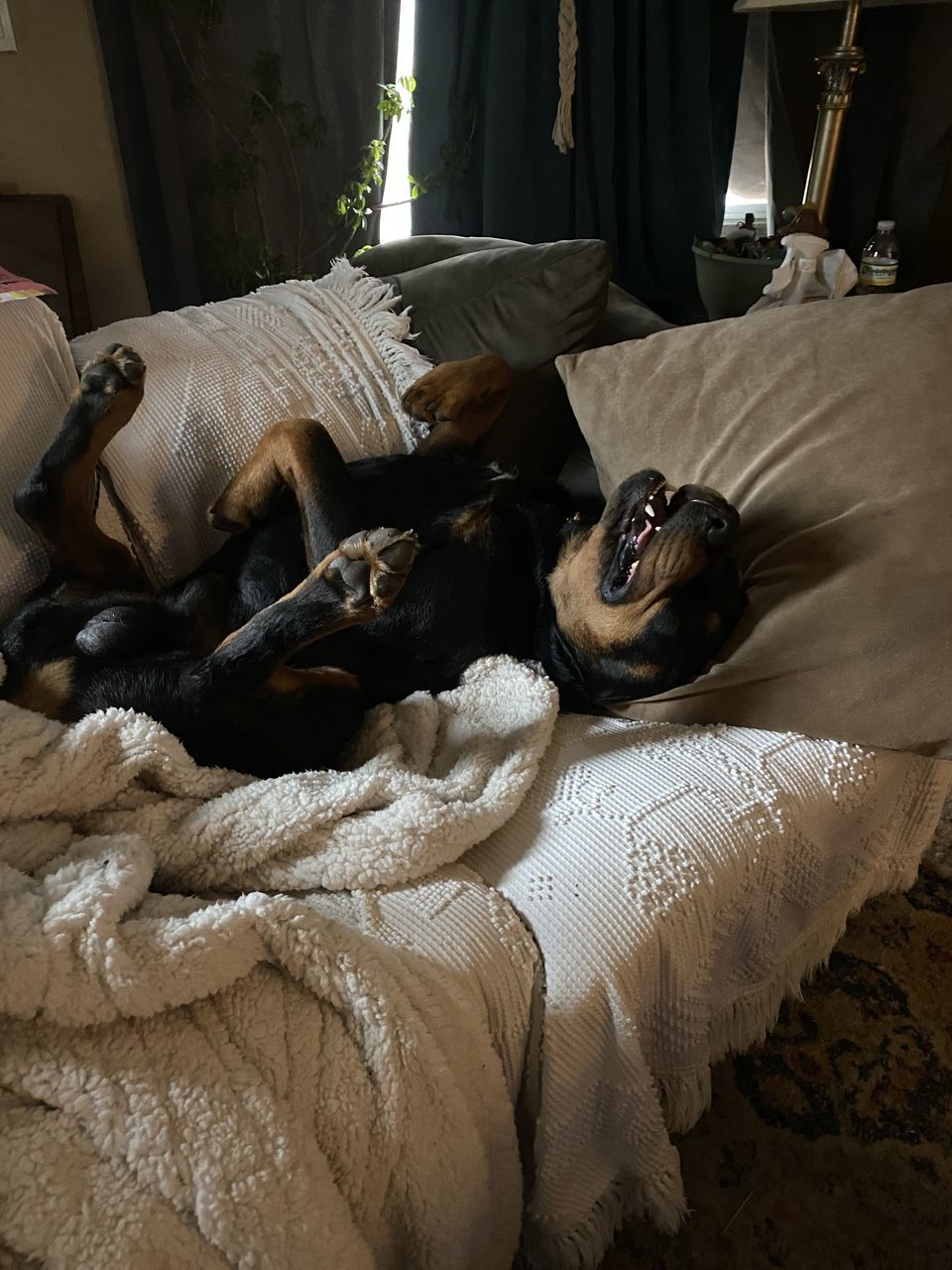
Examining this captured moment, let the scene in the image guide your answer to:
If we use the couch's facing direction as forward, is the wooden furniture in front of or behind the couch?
behind

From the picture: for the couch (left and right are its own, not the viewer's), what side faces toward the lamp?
left

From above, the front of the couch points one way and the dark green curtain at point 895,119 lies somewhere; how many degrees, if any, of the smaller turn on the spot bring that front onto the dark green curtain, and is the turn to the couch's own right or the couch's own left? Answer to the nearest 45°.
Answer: approximately 90° to the couch's own left

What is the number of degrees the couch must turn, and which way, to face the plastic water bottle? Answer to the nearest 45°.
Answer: approximately 90° to its left

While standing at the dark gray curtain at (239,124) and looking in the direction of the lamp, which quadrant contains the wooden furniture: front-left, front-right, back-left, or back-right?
back-right

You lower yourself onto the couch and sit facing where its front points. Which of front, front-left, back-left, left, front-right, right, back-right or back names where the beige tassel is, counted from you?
back-left

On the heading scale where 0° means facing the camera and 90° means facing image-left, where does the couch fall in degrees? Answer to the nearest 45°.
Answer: approximately 315°

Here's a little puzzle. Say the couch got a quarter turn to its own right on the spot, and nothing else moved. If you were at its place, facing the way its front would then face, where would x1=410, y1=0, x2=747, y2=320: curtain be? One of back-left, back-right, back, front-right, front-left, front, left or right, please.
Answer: back-right
